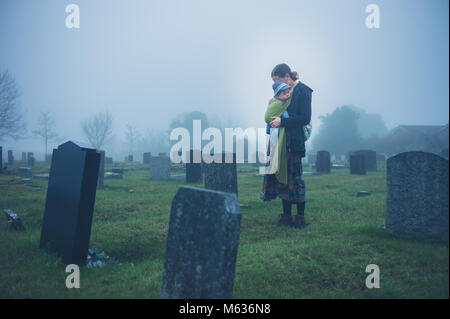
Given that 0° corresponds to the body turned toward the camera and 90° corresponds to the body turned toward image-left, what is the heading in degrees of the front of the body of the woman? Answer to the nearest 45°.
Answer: approximately 90°

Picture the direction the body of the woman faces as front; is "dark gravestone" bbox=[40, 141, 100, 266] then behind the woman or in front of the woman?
in front

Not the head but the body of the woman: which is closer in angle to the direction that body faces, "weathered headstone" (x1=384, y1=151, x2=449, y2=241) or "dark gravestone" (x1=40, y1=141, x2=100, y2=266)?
the dark gravestone
